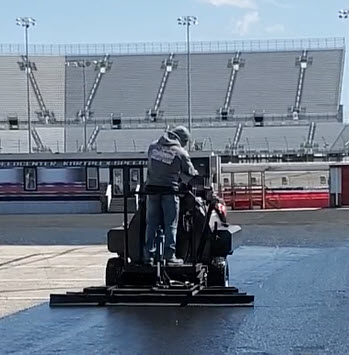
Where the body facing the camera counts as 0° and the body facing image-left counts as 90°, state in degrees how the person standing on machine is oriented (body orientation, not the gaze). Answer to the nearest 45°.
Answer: approximately 225°

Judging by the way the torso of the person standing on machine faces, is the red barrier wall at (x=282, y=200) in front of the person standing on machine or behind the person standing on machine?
in front
